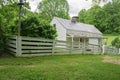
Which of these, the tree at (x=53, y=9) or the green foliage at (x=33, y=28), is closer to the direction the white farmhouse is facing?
the green foliage

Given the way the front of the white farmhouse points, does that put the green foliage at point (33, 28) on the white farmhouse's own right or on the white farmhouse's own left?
on the white farmhouse's own right

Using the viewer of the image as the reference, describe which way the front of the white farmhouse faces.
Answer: facing the viewer and to the right of the viewer

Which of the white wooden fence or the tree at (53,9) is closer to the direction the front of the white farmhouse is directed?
the white wooden fence
